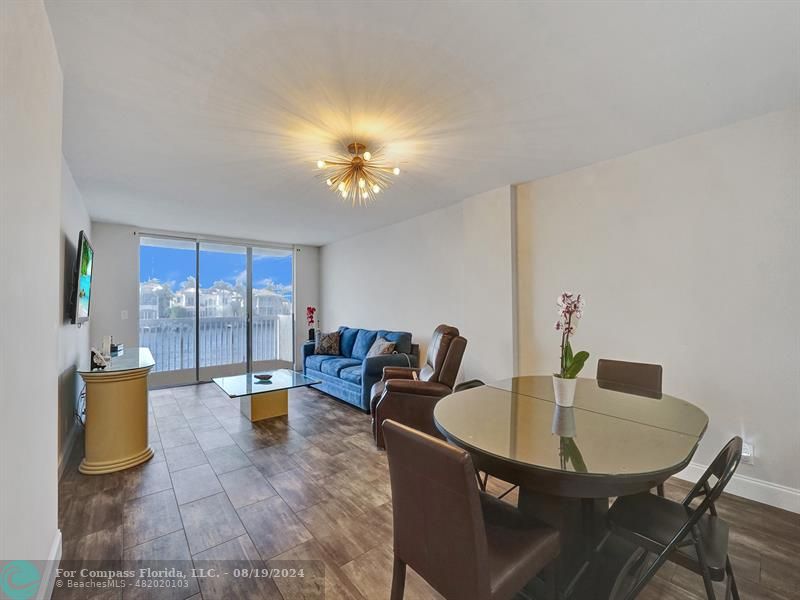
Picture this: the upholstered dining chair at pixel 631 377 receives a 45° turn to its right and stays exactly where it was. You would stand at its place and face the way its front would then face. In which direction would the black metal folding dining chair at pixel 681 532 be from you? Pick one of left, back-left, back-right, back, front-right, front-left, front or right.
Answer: left

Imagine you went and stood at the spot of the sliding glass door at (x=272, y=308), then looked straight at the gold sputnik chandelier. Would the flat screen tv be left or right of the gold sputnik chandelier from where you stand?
right

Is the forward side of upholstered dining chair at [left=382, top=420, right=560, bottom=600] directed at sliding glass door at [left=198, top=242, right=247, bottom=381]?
no

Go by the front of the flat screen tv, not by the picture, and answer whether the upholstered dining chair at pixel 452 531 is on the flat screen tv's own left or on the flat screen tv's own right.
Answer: on the flat screen tv's own right

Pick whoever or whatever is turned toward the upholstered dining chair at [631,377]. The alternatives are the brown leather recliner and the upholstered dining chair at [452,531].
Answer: the upholstered dining chair at [452,531]

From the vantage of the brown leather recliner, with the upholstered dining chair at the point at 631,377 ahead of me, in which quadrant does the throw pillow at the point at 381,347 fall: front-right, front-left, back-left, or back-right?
back-left

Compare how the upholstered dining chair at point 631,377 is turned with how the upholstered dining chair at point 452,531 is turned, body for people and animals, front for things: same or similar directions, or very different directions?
very different directions

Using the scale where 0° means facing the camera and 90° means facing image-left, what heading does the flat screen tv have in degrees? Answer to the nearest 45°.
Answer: approximately 270°

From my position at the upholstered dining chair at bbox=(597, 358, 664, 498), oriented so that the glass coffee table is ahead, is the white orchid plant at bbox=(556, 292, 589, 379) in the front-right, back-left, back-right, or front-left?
front-left

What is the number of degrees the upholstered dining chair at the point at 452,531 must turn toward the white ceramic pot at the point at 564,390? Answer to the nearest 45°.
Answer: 0° — it already faces it

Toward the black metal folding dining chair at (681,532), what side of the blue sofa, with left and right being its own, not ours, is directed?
left

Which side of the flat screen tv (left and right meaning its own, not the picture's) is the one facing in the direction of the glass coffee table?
front

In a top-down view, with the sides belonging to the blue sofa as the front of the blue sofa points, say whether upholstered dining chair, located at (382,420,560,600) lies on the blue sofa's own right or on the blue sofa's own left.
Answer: on the blue sofa's own left

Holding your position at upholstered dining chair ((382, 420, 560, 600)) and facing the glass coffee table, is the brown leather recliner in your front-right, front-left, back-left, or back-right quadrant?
front-right

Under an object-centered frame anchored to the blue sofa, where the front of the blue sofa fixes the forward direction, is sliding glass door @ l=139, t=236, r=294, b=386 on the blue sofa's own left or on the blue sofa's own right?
on the blue sofa's own right

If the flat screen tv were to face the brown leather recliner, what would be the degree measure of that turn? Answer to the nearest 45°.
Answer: approximately 45° to its right

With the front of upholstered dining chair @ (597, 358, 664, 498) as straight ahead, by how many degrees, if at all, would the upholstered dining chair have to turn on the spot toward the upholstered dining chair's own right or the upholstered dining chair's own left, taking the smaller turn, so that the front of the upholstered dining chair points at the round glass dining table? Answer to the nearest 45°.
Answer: approximately 45° to the upholstered dining chair's own left

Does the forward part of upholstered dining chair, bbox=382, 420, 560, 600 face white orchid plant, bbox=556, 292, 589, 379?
yes

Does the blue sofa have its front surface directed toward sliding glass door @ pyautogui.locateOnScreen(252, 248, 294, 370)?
no

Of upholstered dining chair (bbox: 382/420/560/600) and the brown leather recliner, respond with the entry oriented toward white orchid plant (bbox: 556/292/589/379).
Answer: the upholstered dining chair
